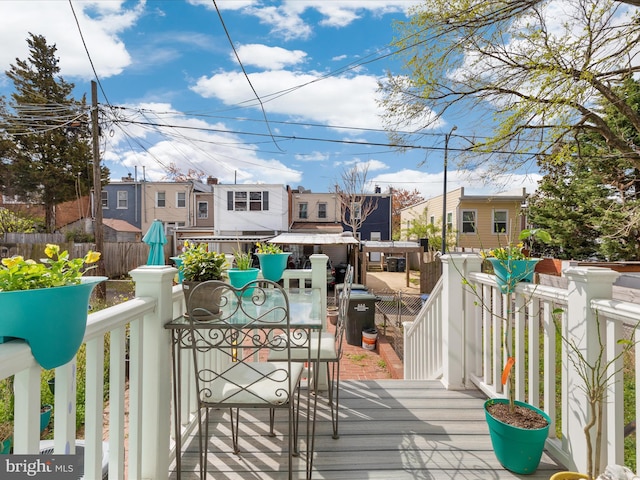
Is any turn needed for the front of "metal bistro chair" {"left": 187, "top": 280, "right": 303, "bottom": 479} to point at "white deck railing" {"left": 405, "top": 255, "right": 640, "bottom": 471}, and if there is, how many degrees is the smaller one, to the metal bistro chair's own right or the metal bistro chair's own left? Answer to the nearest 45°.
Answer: approximately 90° to the metal bistro chair's own right

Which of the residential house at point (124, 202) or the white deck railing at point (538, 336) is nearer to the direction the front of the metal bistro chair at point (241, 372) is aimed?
the residential house

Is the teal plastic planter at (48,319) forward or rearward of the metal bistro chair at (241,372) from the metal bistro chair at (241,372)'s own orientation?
rearward

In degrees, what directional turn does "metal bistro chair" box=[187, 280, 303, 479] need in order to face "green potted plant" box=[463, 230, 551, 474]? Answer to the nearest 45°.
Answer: approximately 90° to its right

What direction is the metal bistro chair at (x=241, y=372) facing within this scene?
away from the camera

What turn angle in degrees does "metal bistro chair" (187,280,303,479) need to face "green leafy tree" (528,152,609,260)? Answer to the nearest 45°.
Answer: approximately 45° to its right

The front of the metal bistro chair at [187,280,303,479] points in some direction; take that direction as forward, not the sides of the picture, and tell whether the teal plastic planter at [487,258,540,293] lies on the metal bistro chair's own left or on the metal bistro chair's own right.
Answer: on the metal bistro chair's own right

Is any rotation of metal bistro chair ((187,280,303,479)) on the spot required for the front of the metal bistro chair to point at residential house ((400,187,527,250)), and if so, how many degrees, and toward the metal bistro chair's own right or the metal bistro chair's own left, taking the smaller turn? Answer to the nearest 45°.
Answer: approximately 45° to the metal bistro chair's own right

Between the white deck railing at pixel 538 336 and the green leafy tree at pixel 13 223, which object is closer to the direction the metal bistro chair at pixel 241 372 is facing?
the green leafy tree

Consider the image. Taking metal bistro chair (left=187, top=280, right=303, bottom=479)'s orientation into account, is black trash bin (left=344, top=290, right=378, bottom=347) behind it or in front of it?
in front

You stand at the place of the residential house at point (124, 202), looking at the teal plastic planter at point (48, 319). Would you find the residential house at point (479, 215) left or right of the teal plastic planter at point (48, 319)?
left
